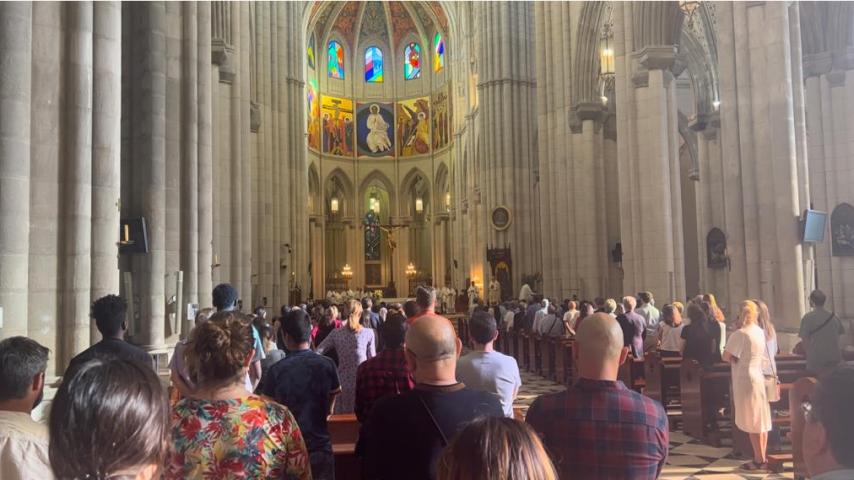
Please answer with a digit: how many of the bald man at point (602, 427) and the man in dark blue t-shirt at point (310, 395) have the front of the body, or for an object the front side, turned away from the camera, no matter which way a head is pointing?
2

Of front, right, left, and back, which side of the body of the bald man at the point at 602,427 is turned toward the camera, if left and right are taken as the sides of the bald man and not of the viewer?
back

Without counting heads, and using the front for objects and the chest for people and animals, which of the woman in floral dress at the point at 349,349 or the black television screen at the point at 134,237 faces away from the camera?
the woman in floral dress

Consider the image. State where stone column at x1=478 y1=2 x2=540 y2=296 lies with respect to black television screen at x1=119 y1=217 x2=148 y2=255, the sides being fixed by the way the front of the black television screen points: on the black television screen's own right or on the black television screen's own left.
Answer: on the black television screen's own left

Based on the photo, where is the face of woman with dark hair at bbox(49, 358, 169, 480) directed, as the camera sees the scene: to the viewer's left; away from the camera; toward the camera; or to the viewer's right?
away from the camera

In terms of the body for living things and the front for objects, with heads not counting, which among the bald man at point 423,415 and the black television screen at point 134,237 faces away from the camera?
the bald man

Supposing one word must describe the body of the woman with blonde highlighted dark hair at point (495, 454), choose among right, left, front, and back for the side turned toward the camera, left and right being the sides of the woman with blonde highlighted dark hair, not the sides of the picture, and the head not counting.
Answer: back

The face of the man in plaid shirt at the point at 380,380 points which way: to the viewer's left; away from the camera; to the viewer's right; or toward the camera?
away from the camera

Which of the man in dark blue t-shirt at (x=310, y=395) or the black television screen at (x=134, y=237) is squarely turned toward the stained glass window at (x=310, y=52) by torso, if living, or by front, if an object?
the man in dark blue t-shirt

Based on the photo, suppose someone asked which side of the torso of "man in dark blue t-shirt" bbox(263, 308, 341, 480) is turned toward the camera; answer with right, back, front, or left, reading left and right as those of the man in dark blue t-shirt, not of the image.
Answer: back

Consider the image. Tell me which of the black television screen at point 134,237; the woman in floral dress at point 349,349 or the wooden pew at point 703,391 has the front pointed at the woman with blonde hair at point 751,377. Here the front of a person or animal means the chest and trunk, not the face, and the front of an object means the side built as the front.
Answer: the black television screen

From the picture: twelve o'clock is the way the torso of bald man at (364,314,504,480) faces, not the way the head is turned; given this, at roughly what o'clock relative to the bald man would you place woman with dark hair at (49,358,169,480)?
The woman with dark hair is roughly at 7 o'clock from the bald man.

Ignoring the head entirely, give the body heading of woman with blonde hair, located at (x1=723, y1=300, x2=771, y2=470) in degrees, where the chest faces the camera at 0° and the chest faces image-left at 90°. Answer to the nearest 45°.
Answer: approximately 135°

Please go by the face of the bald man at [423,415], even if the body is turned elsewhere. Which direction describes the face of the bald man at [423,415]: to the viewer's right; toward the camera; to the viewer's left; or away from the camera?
away from the camera

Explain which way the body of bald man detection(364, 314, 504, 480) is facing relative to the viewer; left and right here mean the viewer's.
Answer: facing away from the viewer
